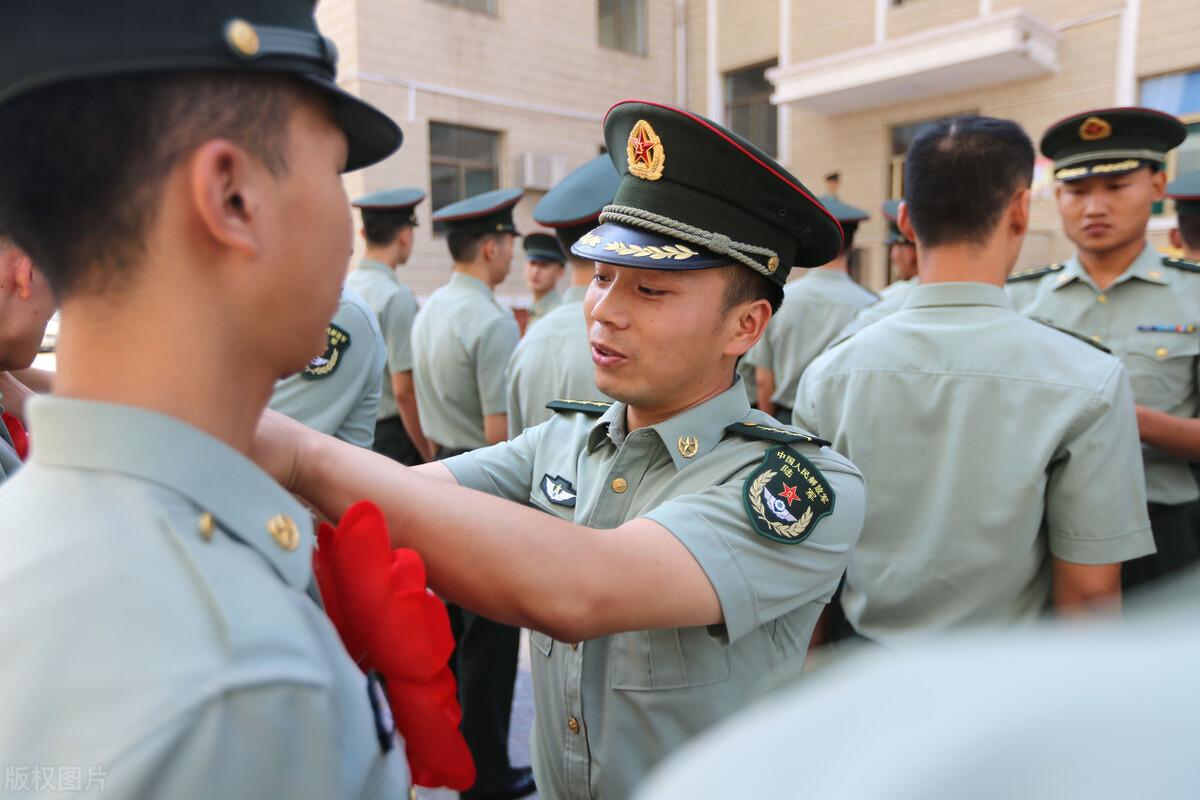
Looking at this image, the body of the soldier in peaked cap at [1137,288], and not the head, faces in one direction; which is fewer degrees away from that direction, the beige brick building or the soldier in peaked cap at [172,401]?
the soldier in peaked cap

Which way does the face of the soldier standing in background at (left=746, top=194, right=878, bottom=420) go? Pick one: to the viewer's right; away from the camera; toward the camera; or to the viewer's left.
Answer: away from the camera

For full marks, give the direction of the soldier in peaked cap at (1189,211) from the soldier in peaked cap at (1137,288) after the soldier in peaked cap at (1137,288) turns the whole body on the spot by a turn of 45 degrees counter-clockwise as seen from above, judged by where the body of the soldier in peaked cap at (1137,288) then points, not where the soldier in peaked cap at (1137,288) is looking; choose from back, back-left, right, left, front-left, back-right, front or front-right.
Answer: back-left

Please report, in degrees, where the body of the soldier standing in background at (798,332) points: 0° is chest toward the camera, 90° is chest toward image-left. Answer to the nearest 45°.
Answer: approximately 225°

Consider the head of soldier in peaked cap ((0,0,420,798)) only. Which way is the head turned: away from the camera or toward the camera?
away from the camera

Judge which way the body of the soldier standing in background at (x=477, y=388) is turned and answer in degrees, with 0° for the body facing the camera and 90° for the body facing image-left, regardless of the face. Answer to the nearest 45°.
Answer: approximately 225°

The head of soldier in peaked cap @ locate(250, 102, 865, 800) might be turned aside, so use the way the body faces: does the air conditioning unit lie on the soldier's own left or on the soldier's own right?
on the soldier's own right

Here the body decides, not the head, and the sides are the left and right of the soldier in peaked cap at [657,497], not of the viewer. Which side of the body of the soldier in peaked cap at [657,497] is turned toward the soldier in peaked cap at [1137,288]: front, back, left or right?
back
